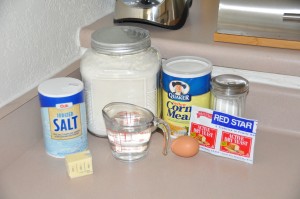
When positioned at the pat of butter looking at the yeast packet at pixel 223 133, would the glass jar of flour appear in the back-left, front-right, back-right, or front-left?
front-left

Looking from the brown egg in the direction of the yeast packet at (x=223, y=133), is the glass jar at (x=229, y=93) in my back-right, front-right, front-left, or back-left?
front-left

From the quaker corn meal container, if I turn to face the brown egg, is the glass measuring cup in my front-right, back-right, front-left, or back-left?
front-right

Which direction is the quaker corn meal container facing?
toward the camera

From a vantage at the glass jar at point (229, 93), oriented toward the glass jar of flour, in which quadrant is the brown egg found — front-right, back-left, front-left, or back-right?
front-left

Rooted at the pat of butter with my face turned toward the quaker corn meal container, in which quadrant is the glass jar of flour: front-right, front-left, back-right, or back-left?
front-left
